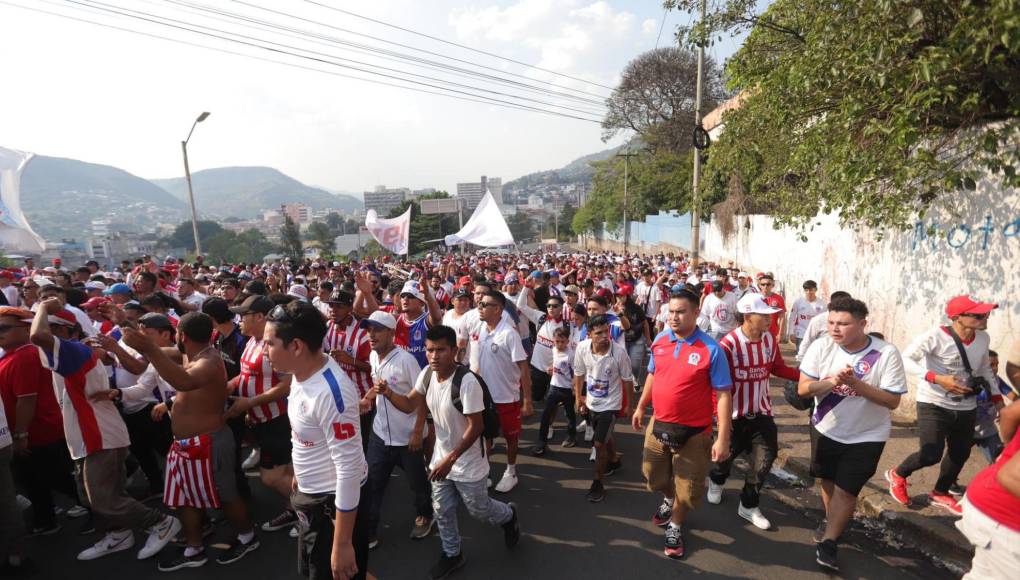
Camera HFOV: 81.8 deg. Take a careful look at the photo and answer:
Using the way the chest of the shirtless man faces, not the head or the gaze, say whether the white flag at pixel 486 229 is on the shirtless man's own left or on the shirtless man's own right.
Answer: on the shirtless man's own right

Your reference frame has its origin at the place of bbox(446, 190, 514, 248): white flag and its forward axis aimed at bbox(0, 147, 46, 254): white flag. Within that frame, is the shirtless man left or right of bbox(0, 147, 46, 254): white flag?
left

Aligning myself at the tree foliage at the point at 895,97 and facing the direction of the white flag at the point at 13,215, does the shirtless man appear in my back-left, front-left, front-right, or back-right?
front-left
